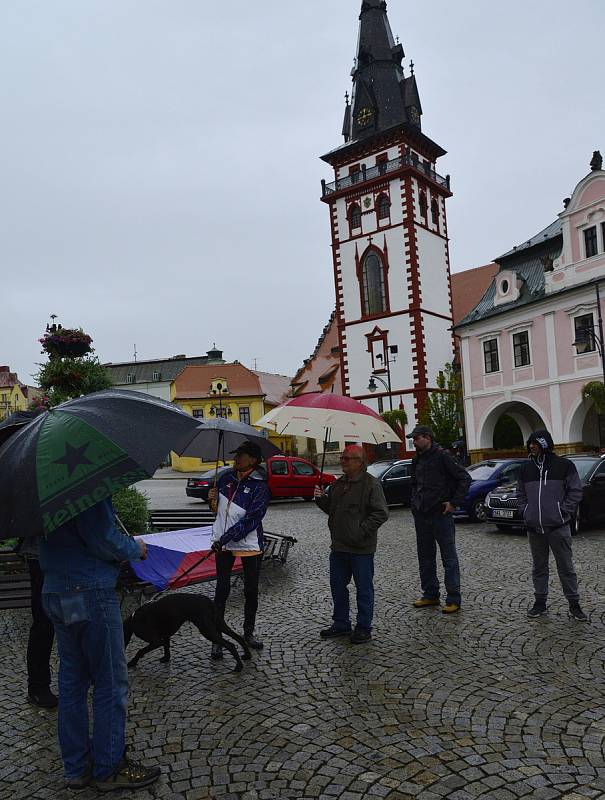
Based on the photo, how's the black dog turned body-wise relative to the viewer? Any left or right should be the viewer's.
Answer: facing to the left of the viewer

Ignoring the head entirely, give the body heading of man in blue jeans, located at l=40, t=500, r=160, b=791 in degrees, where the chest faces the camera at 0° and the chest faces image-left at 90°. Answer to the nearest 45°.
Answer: approximately 225°

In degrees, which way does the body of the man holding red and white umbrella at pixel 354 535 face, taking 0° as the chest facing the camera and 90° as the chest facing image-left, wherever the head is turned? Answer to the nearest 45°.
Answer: approximately 45°

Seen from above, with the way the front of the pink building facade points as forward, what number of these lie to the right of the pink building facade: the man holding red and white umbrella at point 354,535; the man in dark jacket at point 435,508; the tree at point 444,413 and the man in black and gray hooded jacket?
1

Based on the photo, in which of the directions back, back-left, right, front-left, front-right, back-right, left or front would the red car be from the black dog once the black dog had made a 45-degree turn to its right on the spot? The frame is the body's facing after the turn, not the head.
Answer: front-right

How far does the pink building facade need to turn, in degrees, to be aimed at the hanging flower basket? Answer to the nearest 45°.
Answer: approximately 45° to its left

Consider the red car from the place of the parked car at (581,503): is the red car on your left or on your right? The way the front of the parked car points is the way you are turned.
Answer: on your right

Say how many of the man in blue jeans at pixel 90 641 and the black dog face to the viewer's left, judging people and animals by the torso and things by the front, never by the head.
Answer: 1

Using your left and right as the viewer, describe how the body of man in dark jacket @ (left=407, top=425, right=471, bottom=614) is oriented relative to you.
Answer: facing the viewer and to the left of the viewer

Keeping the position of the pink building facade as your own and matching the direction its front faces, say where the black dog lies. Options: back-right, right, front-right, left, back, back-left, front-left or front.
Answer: front-left

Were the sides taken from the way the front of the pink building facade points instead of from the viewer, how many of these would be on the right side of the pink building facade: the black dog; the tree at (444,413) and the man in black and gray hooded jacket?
1

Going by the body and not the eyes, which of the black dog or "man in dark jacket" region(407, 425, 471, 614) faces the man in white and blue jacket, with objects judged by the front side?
the man in dark jacket

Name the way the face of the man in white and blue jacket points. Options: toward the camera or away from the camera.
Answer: toward the camera
